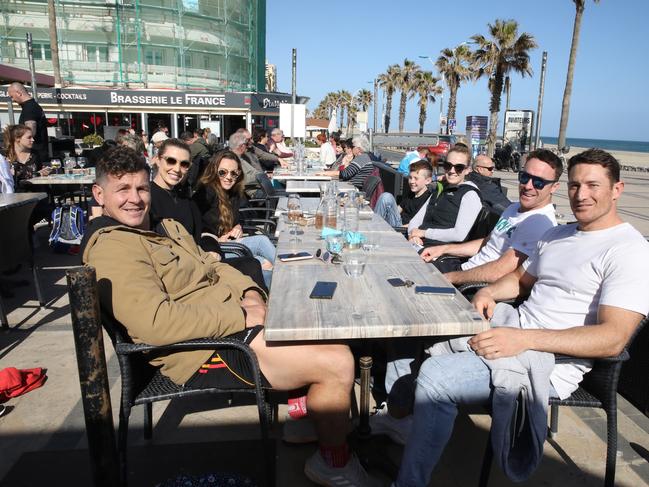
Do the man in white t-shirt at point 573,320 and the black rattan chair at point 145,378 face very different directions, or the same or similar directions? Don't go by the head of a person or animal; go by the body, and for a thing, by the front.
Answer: very different directions

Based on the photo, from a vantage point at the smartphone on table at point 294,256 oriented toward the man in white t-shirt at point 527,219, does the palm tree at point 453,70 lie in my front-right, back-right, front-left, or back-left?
front-left

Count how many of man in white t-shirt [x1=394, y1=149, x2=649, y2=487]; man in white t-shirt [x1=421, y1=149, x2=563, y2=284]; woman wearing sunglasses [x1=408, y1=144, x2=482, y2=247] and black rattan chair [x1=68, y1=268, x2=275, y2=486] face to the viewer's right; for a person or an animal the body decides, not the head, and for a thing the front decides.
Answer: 1

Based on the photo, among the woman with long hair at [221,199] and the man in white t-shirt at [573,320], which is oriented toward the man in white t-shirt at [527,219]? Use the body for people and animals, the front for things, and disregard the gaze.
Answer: the woman with long hair

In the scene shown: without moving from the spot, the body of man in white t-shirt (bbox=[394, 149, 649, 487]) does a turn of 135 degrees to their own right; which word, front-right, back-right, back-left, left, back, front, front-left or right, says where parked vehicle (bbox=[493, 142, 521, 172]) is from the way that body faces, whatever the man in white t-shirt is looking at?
front

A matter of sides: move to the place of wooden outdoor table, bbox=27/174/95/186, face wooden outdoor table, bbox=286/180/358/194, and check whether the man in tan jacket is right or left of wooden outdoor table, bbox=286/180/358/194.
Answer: right

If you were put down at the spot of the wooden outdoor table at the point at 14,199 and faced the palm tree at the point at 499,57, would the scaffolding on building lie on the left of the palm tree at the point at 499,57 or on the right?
left

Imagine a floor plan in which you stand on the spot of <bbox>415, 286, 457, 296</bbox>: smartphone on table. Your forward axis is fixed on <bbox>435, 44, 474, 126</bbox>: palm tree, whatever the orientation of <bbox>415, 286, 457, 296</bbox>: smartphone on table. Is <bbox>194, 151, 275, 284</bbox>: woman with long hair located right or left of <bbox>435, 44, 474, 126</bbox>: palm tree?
left

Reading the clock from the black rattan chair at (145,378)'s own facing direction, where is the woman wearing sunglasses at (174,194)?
The woman wearing sunglasses is roughly at 9 o'clock from the black rattan chair.

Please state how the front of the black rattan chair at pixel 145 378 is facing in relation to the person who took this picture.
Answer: facing to the right of the viewer

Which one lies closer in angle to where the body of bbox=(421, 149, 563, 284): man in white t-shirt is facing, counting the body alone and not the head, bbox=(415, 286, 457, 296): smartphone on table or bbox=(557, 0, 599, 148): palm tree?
the smartphone on table

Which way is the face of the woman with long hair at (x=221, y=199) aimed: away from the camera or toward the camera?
toward the camera

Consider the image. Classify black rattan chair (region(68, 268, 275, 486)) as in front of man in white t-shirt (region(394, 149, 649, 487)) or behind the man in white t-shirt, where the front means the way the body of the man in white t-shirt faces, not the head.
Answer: in front

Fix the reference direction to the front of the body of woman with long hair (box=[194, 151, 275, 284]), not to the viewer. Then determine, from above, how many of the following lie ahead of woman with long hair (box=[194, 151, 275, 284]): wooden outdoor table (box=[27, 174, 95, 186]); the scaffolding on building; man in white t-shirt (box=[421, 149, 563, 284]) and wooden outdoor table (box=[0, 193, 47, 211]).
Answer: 1

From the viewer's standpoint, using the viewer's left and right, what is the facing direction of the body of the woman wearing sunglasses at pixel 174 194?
facing the viewer and to the right of the viewer

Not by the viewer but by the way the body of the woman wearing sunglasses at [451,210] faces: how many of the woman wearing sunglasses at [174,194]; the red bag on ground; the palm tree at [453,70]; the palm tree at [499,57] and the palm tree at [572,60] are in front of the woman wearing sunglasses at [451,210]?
2

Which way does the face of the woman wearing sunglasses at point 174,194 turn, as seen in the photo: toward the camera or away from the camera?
toward the camera

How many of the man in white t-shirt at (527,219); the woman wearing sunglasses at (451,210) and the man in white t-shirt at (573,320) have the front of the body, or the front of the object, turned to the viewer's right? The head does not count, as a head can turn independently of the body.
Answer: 0

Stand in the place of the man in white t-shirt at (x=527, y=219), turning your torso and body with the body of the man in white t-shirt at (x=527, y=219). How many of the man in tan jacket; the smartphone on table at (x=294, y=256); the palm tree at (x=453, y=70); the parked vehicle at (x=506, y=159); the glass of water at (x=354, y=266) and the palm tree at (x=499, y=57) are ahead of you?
3

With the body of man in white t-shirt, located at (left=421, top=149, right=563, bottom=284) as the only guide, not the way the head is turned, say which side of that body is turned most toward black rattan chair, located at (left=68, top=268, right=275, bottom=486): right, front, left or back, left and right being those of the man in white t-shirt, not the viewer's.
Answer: front

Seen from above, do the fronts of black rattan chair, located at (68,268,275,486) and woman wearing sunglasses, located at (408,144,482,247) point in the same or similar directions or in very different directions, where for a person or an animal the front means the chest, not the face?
very different directions
